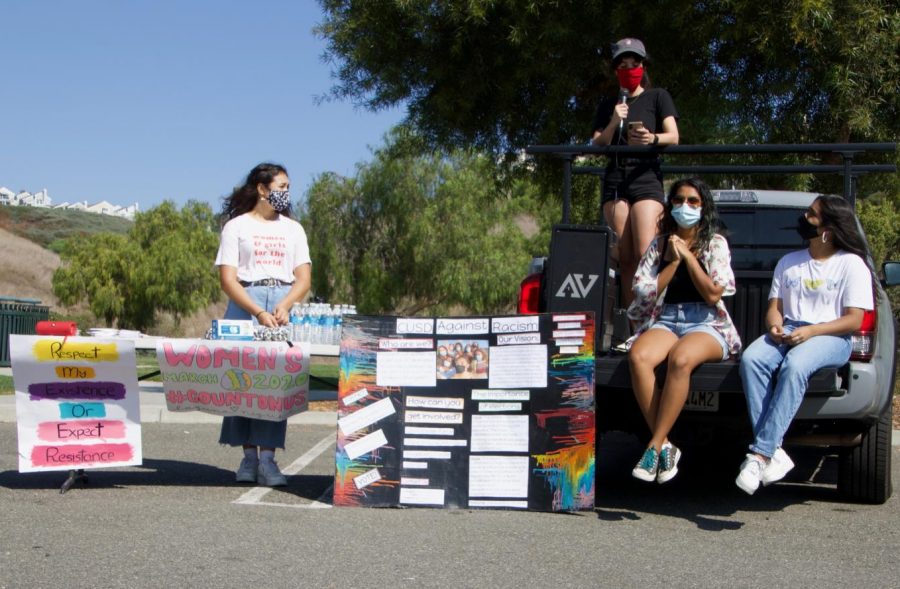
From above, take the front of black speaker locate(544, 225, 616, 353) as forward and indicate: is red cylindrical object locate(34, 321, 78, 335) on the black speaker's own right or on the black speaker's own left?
on the black speaker's own right

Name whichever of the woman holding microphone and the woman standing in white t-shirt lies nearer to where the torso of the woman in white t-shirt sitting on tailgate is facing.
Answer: the woman standing in white t-shirt

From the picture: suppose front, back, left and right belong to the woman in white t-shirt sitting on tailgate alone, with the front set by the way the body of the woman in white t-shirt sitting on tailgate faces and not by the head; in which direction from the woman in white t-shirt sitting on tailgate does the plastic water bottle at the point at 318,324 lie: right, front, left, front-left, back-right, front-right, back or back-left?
right

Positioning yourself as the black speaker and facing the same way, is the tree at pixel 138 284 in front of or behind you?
behind

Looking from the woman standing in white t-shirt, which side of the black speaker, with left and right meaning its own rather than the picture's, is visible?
right

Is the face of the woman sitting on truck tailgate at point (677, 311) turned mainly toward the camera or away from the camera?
toward the camera

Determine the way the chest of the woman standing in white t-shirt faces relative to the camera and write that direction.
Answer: toward the camera

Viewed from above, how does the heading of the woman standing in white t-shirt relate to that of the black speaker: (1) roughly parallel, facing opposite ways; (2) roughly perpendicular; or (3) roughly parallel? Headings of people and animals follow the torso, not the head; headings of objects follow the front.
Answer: roughly parallel

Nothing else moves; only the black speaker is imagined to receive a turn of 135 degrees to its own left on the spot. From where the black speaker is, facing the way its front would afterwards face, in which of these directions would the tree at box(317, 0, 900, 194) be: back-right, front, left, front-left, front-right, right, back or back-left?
front-left

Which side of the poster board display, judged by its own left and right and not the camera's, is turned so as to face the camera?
front

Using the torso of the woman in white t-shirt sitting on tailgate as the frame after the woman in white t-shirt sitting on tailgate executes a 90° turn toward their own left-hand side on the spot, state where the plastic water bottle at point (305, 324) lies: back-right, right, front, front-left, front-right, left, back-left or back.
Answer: back

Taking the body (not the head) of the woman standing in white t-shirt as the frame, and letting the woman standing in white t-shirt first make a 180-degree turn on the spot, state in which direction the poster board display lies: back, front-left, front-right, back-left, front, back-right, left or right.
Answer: back-right

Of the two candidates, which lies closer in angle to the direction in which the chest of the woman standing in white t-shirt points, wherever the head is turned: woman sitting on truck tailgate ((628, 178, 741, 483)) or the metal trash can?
the woman sitting on truck tailgate

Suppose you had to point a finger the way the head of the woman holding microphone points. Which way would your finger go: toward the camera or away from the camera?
toward the camera
